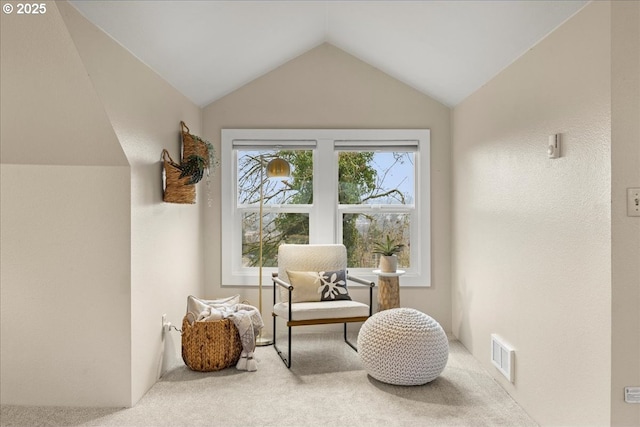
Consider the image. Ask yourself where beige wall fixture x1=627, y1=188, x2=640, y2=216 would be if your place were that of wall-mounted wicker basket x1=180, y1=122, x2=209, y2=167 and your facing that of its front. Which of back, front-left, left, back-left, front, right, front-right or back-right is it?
front-right

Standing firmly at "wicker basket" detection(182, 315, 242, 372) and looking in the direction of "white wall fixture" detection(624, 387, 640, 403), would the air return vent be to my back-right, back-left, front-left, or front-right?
front-left

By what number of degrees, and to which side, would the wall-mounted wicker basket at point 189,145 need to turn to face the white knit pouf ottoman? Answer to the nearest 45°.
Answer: approximately 45° to its right

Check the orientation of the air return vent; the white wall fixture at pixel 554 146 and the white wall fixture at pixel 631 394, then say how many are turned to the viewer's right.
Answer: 0

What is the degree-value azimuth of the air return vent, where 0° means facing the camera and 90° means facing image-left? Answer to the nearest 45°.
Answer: approximately 45°

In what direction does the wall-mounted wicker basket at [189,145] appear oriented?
to the viewer's right

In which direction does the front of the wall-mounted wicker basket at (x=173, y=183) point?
to the viewer's right

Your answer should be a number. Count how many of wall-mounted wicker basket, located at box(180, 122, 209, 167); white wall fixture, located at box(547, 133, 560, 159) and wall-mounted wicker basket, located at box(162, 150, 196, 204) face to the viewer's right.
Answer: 2

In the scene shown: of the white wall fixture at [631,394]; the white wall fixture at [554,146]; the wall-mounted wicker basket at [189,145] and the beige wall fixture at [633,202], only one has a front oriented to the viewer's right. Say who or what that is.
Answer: the wall-mounted wicker basket
